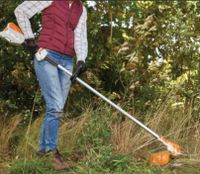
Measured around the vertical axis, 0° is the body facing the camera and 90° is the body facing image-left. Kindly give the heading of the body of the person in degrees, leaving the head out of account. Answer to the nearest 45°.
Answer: approximately 315°
